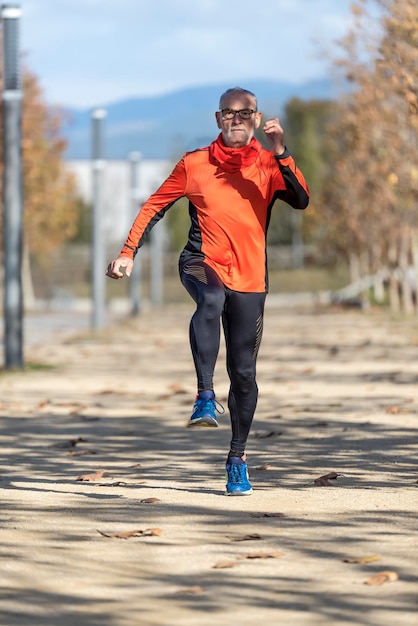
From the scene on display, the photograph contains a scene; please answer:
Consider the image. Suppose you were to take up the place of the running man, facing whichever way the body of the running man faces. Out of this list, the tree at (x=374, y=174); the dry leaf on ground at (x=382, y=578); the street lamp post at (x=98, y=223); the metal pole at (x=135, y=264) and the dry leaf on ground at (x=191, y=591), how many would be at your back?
3

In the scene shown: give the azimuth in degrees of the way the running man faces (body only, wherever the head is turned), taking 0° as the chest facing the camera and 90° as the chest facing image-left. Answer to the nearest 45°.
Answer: approximately 0°

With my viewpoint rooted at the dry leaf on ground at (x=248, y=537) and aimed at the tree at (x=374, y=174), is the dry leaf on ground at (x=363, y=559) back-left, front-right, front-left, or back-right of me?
back-right

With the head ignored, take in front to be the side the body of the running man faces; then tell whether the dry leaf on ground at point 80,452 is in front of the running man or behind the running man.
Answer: behind

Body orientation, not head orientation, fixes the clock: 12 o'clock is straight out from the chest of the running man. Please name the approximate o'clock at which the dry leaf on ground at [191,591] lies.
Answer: The dry leaf on ground is roughly at 12 o'clock from the running man.

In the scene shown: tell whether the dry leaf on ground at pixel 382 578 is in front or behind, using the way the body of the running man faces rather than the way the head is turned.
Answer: in front

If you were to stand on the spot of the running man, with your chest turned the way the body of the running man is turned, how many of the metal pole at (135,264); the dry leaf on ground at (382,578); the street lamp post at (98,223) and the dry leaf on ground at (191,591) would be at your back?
2

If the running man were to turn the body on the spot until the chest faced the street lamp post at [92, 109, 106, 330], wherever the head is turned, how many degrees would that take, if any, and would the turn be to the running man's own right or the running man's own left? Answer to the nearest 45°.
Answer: approximately 180°
